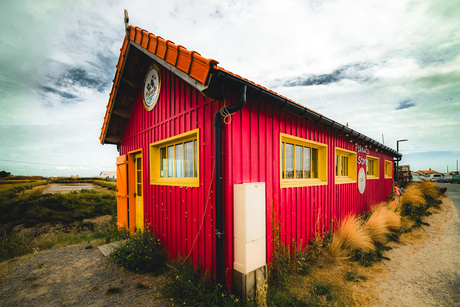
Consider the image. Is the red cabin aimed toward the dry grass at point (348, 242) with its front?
no

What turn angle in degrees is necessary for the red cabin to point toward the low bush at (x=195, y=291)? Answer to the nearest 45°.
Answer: approximately 45° to its left

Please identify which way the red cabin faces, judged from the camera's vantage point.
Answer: facing the viewer and to the left of the viewer

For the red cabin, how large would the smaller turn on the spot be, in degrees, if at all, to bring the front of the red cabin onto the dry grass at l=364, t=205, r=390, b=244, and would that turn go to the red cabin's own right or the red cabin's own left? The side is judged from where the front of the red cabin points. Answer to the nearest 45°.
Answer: approximately 180°

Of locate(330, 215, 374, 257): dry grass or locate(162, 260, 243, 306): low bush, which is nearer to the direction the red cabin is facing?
the low bush
